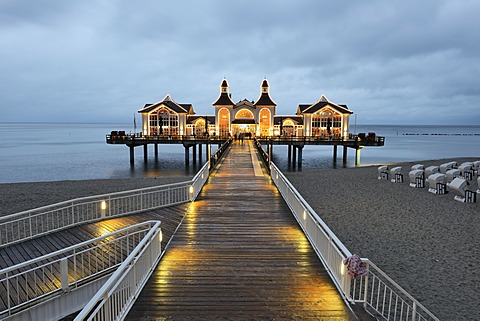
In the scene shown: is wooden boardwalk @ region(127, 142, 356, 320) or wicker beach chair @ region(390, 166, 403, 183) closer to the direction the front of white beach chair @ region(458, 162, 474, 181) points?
the wooden boardwalk
